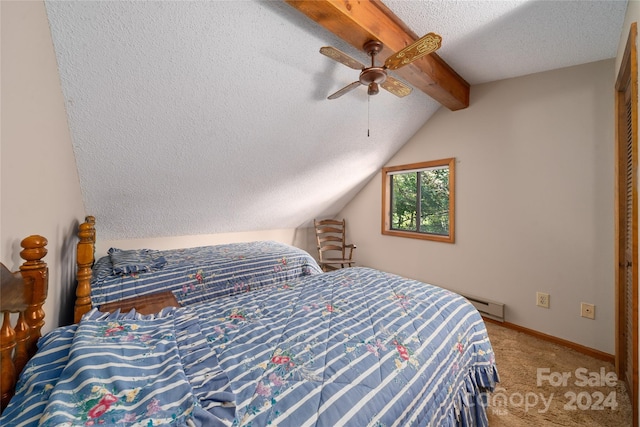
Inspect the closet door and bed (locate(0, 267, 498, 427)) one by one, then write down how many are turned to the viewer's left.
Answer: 1

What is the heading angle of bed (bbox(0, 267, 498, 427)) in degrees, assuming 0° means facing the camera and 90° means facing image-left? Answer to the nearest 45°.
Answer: approximately 225°

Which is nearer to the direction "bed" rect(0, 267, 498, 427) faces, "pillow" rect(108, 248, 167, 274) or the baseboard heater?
the baseboard heater

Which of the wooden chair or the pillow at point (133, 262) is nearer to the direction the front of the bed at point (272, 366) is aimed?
the wooden chair

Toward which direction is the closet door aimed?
to the viewer's left

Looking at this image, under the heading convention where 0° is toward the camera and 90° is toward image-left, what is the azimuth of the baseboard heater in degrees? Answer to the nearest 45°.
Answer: approximately 45°
